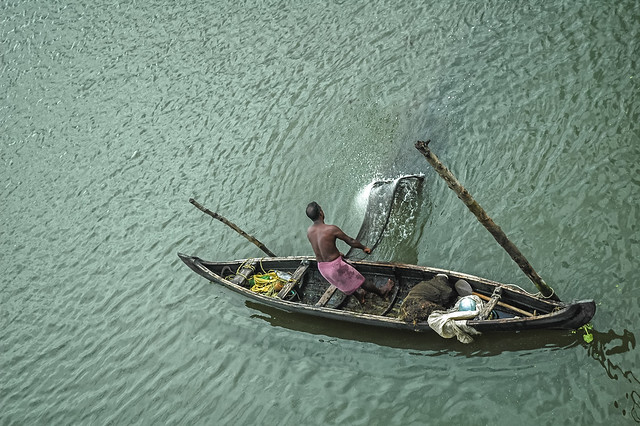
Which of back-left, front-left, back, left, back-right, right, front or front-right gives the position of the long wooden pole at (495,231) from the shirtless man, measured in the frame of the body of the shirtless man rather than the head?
right

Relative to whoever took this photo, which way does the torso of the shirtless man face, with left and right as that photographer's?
facing away from the viewer and to the right of the viewer

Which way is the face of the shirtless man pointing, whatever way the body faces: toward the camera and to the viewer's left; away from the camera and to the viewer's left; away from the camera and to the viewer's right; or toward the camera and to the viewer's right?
away from the camera and to the viewer's right
